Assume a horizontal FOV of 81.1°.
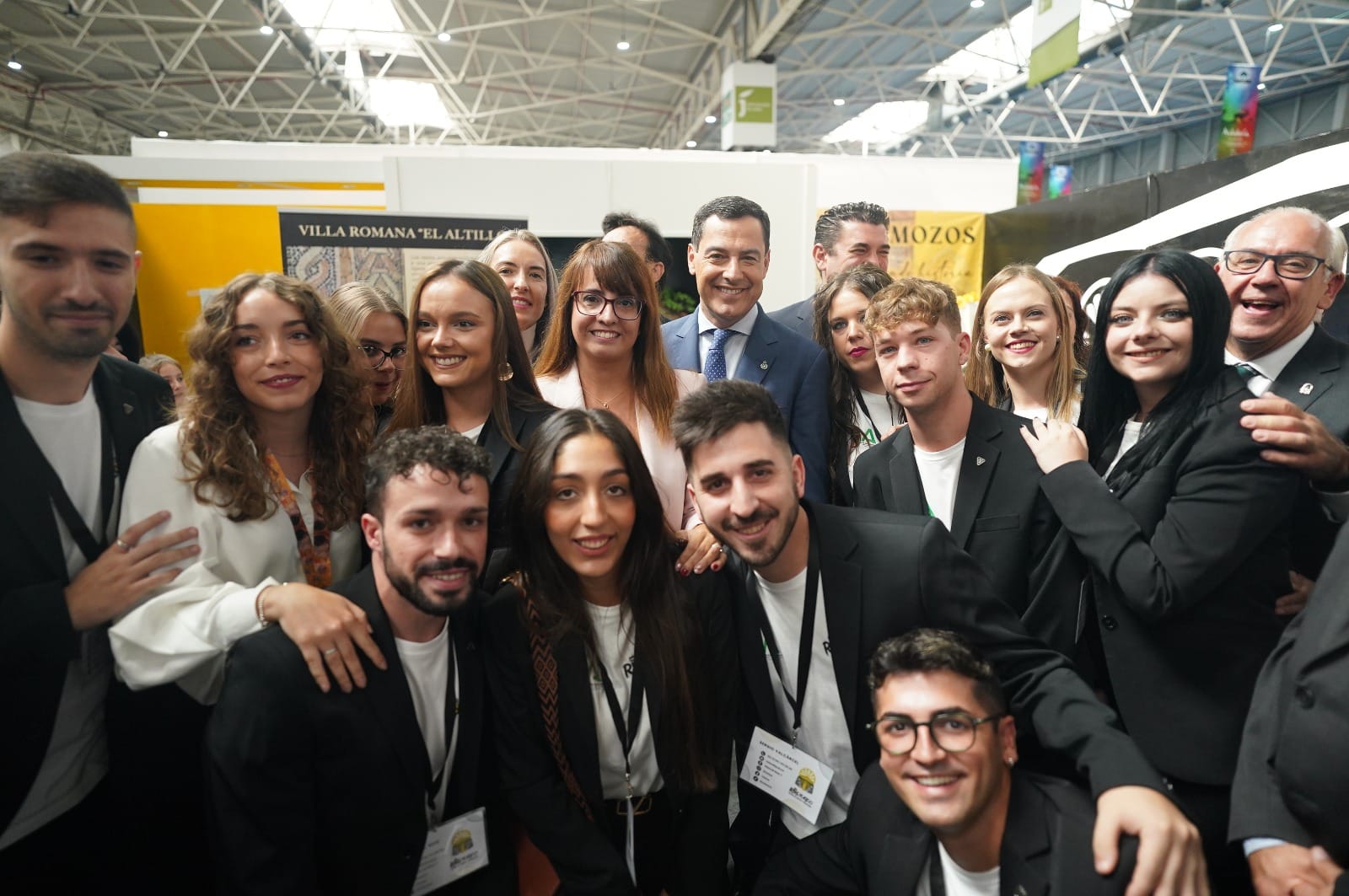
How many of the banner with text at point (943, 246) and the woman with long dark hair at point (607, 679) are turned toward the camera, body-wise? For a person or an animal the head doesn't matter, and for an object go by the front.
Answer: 2

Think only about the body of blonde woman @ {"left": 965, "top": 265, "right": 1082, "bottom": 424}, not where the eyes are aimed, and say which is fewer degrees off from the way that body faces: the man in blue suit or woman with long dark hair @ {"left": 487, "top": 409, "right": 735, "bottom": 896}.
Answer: the woman with long dark hair

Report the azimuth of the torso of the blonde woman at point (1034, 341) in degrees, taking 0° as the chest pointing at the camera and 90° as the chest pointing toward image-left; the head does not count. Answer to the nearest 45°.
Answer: approximately 0°

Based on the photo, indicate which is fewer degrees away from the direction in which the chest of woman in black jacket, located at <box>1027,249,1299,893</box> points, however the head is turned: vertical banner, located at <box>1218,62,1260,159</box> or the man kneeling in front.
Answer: the man kneeling in front

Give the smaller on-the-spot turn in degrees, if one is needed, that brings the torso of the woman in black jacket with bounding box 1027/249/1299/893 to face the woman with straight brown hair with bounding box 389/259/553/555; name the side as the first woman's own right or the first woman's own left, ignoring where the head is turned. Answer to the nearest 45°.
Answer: approximately 45° to the first woman's own right

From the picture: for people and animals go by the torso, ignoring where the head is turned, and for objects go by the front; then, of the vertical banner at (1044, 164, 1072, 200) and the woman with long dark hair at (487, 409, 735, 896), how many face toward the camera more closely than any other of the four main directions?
2
